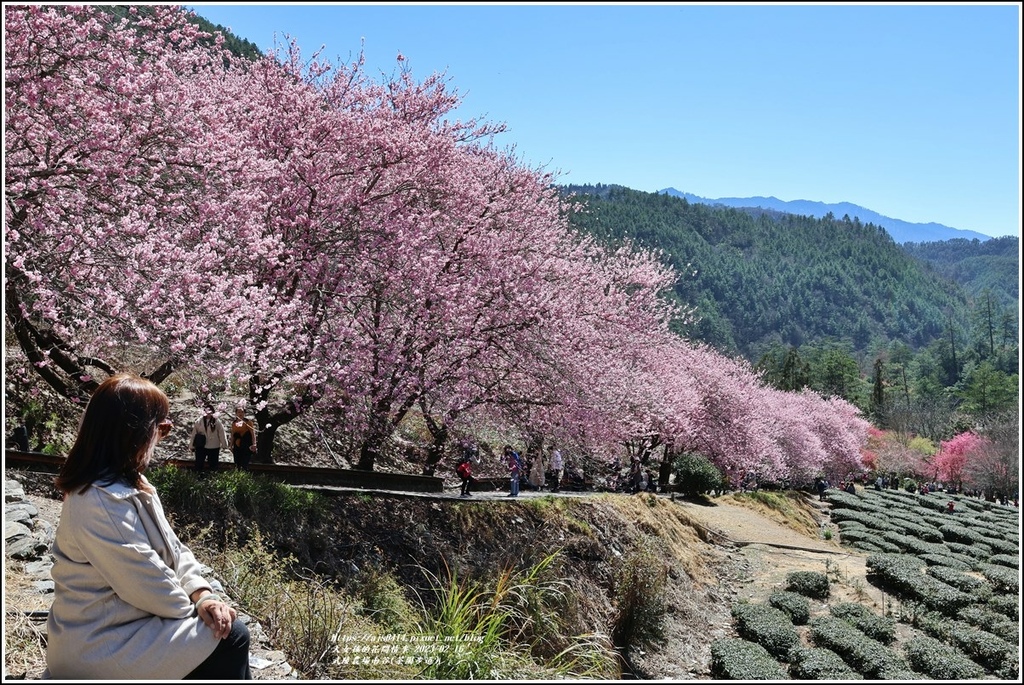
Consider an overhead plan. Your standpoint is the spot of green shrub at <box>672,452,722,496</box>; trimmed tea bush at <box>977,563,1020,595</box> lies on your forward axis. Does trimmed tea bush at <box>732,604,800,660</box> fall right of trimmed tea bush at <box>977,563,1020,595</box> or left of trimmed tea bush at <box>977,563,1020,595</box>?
right

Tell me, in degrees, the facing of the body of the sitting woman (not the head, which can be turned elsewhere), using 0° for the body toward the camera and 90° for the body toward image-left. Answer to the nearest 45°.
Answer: approximately 270°

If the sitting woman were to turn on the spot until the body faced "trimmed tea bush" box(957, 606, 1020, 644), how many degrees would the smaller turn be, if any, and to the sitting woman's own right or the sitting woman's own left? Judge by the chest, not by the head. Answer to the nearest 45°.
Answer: approximately 45° to the sitting woman's own left

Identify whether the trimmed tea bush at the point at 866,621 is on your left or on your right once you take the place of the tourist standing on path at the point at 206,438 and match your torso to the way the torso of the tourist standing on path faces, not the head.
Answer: on your left

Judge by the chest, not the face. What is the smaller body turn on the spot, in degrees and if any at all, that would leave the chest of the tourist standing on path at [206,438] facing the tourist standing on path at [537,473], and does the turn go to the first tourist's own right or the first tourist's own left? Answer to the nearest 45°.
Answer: approximately 135° to the first tourist's own left

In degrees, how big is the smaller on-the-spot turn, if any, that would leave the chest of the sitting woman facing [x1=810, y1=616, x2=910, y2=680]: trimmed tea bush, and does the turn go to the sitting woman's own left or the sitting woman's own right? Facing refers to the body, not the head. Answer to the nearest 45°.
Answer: approximately 45° to the sitting woman's own left

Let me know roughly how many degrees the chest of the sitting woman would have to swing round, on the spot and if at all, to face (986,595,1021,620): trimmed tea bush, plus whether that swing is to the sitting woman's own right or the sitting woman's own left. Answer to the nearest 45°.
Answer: approximately 45° to the sitting woman's own left

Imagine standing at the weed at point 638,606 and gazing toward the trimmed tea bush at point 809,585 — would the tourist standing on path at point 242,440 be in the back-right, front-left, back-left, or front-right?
back-left

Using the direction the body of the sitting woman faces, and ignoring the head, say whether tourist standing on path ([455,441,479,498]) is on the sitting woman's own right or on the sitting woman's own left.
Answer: on the sitting woman's own left

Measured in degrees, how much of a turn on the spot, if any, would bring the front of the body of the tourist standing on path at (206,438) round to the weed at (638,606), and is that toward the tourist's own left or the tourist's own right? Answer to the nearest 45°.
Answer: approximately 90° to the tourist's own left
